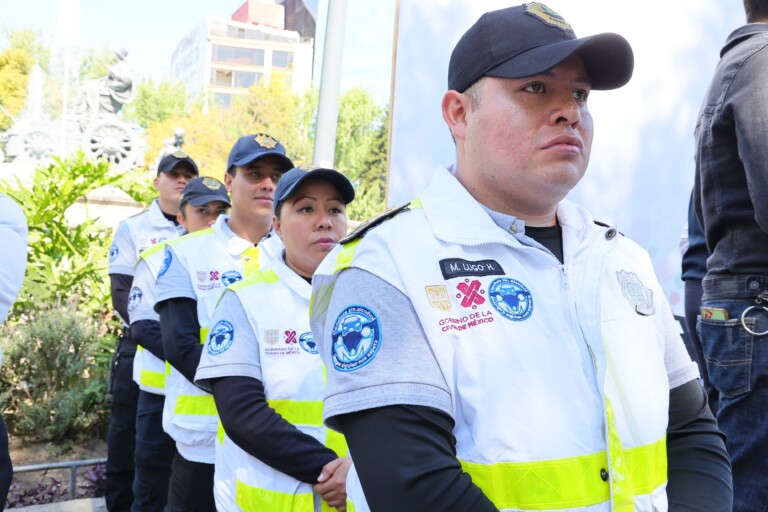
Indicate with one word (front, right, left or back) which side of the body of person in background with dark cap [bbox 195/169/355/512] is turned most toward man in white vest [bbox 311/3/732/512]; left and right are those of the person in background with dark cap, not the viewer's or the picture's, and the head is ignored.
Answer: front

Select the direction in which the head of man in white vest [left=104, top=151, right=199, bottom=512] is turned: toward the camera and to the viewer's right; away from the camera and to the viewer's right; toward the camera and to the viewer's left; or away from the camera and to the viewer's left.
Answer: toward the camera and to the viewer's right

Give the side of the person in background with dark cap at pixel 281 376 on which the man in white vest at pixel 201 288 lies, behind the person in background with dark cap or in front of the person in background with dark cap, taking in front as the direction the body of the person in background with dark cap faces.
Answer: behind

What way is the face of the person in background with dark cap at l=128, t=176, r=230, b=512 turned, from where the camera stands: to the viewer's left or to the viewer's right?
to the viewer's right

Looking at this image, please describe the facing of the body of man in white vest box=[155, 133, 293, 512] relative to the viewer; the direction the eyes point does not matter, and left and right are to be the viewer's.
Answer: facing the viewer and to the right of the viewer

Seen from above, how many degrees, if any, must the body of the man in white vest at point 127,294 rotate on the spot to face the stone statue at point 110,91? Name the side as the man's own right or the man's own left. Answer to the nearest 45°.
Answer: approximately 135° to the man's own left

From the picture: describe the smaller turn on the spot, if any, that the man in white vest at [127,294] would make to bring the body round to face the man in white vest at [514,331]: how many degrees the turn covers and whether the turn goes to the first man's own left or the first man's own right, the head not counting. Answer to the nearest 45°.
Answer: approximately 45° to the first man's own right

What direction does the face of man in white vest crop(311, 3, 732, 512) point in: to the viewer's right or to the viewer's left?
to the viewer's right

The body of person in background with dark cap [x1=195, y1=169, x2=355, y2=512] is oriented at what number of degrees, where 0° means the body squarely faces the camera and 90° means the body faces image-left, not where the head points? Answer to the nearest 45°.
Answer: approximately 315°

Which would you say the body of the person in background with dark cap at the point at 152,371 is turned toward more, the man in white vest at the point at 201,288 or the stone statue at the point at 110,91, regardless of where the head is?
the man in white vest

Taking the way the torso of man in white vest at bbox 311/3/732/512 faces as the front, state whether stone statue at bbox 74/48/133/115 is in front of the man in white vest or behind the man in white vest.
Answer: behind

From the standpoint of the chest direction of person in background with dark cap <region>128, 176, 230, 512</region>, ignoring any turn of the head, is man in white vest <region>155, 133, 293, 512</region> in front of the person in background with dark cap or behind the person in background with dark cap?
in front

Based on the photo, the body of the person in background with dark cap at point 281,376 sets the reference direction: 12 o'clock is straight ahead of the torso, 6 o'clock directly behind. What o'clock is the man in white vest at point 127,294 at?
The man in white vest is roughly at 7 o'clock from the person in background with dark cap.

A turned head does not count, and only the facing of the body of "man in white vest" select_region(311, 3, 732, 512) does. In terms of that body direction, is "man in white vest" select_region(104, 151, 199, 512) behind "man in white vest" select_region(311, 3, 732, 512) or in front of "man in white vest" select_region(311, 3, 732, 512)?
behind
